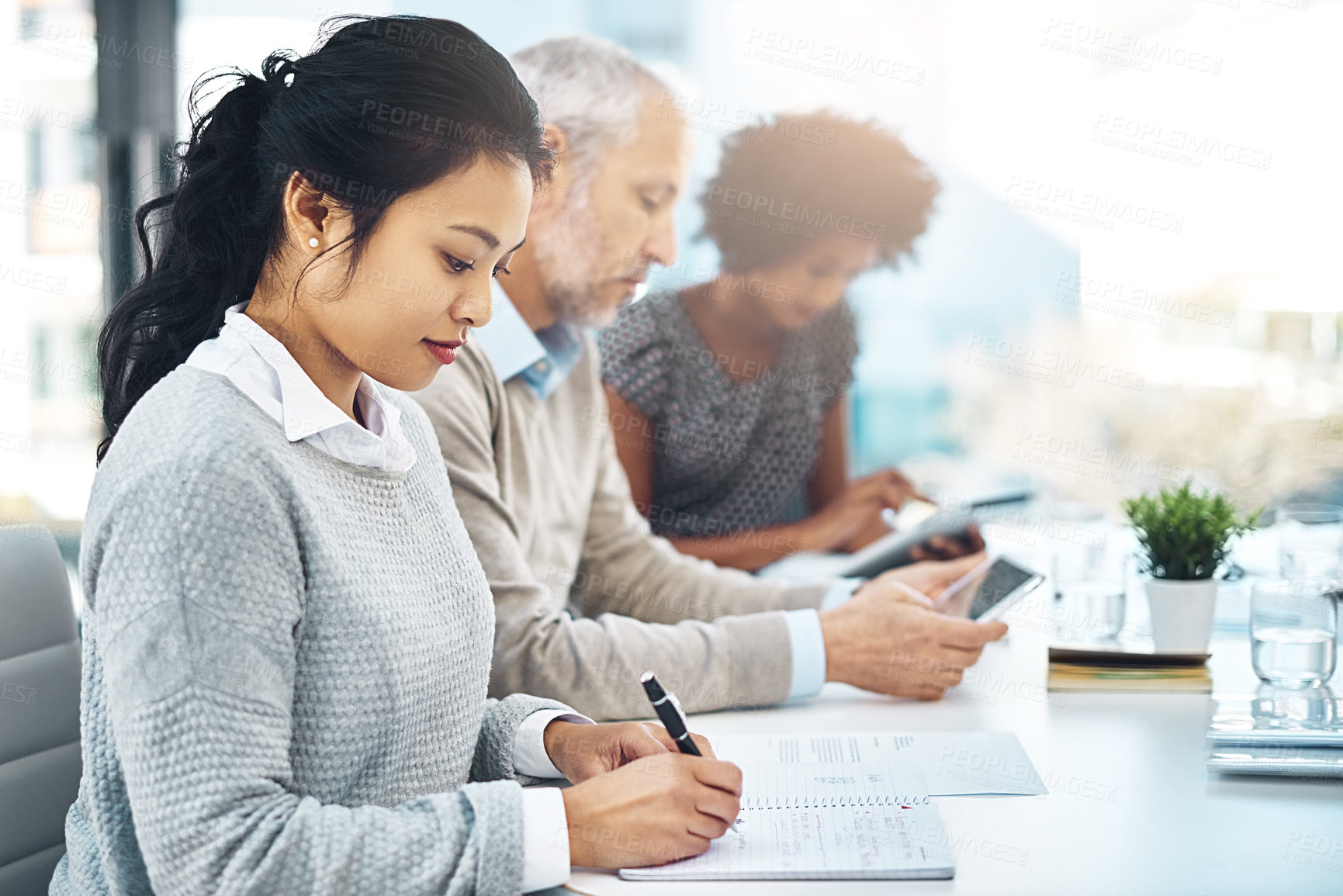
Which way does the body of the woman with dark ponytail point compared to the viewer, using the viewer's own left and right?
facing the viewer and to the right of the viewer

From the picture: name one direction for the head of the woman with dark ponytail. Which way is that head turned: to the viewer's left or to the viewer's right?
to the viewer's right

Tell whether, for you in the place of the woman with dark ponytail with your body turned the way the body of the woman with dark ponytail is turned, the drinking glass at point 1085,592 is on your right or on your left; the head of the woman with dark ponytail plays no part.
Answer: on your left

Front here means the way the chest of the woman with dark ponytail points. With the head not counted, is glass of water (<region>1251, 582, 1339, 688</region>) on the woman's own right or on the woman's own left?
on the woman's own left
